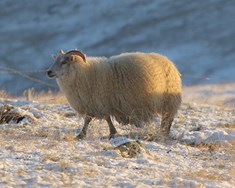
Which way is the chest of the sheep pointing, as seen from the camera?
to the viewer's left
